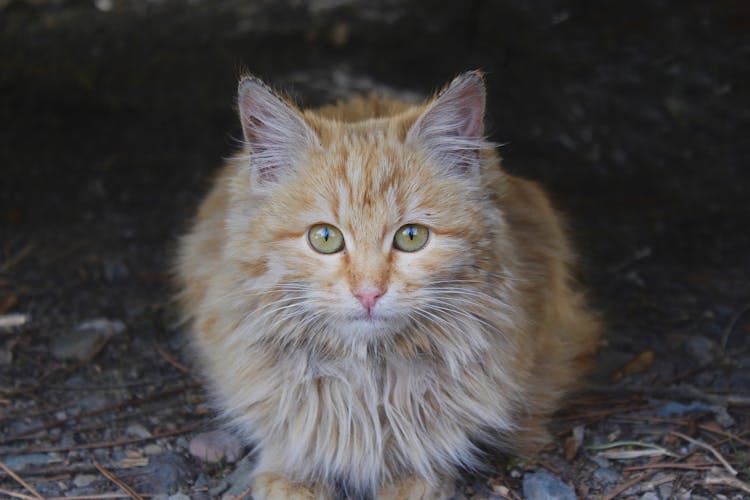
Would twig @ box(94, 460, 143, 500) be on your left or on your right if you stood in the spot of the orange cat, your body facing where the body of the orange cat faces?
on your right

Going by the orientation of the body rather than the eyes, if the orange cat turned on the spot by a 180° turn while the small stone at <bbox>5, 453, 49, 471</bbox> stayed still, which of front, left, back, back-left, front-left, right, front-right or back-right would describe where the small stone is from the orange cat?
left

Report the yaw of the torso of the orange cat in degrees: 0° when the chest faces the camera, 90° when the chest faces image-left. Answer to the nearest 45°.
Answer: approximately 0°

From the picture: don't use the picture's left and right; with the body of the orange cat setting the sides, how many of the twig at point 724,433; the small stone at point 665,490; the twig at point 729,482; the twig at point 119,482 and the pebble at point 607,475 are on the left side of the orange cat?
4

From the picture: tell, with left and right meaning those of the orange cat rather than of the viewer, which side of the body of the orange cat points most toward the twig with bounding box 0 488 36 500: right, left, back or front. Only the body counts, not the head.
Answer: right

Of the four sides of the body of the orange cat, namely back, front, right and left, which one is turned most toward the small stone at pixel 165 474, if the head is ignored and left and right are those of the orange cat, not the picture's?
right

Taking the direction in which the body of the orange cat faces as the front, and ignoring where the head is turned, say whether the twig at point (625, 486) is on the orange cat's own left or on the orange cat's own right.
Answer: on the orange cat's own left

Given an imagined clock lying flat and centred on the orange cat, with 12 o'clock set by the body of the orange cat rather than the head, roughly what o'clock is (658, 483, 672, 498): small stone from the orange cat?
The small stone is roughly at 9 o'clock from the orange cat.

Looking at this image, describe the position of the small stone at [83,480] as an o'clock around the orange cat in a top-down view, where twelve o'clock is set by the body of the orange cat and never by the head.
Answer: The small stone is roughly at 3 o'clock from the orange cat.

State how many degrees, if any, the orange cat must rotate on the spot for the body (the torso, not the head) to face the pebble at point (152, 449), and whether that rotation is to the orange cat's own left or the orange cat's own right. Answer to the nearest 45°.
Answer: approximately 90° to the orange cat's own right

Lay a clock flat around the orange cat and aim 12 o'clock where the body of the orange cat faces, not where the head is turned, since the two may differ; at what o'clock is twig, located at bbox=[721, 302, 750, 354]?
The twig is roughly at 8 o'clock from the orange cat.
